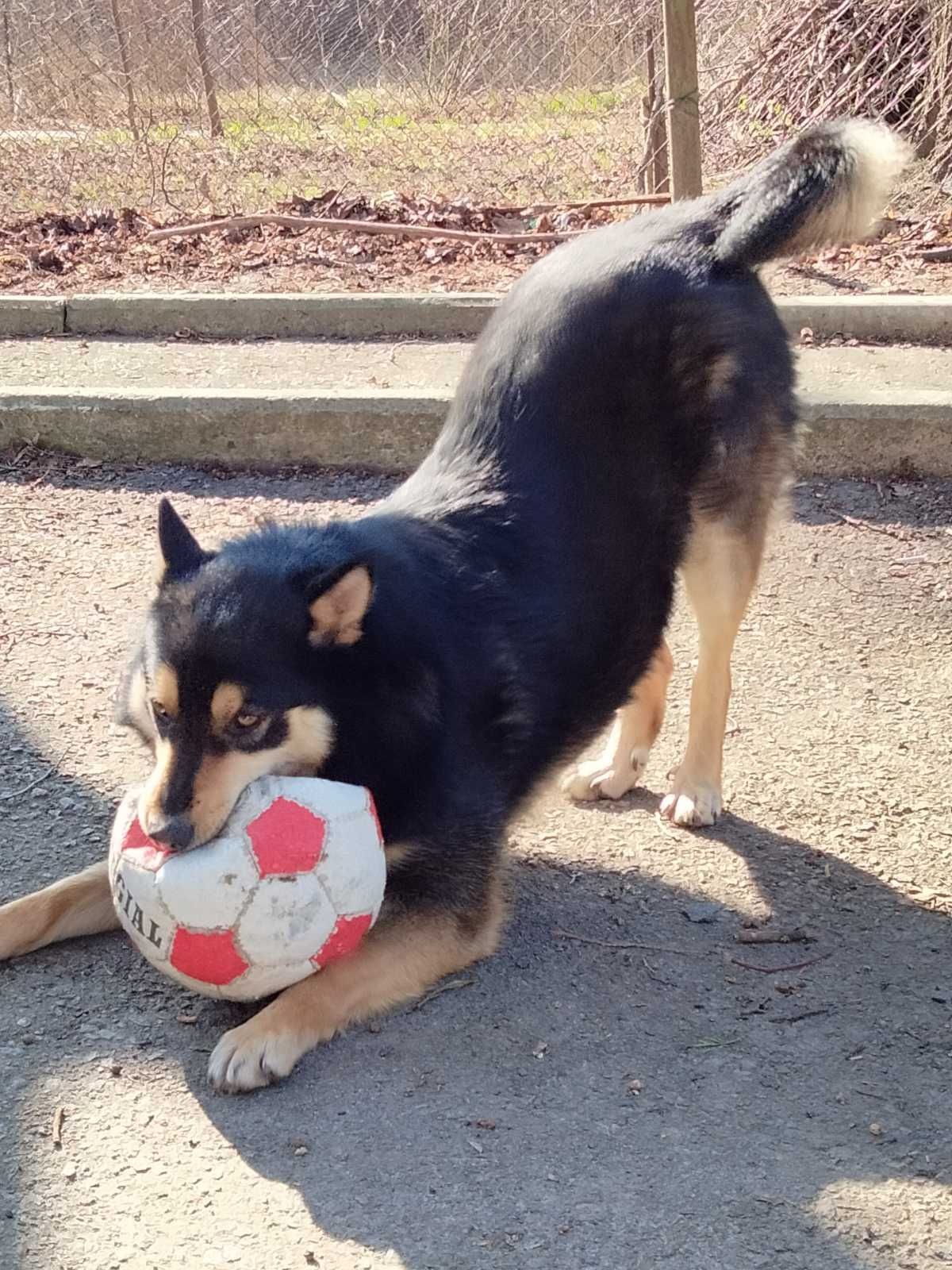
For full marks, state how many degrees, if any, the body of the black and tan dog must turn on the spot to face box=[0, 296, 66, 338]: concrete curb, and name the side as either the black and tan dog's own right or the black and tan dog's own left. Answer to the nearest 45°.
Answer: approximately 90° to the black and tan dog's own right

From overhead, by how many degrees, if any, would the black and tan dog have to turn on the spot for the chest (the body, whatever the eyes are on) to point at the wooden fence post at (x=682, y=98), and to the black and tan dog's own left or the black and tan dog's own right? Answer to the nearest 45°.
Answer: approximately 135° to the black and tan dog's own right

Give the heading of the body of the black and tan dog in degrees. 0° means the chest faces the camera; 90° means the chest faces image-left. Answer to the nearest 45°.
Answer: approximately 45°

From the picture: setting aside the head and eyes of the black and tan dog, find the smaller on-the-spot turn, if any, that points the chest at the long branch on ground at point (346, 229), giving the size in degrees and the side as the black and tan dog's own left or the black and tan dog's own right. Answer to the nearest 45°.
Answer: approximately 135° to the black and tan dog's own right

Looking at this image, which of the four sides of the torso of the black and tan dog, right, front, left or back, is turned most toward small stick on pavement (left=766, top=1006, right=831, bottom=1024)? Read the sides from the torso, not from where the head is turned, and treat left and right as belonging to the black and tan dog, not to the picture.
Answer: left

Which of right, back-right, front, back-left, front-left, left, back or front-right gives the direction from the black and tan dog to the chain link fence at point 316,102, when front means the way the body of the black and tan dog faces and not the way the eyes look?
back-right

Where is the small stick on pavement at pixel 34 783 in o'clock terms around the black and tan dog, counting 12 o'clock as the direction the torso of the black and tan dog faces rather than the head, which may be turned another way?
The small stick on pavement is roughly at 2 o'clock from the black and tan dog.

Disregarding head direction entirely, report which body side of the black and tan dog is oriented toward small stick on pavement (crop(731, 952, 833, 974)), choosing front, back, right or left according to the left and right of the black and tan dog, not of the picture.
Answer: left

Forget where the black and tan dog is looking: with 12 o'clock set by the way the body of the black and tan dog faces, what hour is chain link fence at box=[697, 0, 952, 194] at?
The chain link fence is roughly at 5 o'clock from the black and tan dog.

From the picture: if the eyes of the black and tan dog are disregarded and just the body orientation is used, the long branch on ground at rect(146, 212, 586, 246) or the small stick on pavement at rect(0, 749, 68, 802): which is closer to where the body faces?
the small stick on pavement
